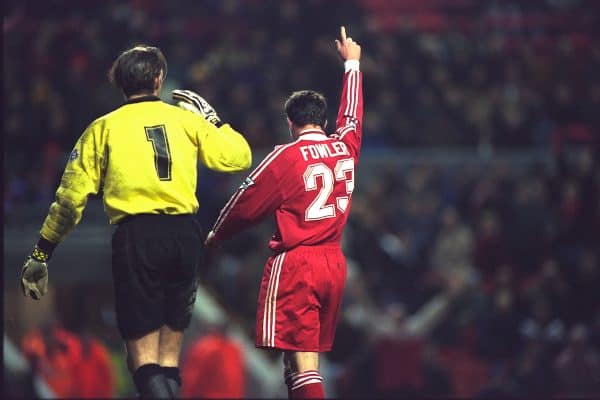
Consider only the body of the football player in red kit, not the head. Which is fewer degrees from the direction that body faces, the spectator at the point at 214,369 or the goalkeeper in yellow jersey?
the spectator

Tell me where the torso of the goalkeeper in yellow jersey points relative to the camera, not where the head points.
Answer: away from the camera

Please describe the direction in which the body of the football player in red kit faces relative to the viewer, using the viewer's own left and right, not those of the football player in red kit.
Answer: facing away from the viewer and to the left of the viewer

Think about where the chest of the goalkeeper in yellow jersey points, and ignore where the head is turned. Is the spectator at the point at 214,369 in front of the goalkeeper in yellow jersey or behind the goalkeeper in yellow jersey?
in front

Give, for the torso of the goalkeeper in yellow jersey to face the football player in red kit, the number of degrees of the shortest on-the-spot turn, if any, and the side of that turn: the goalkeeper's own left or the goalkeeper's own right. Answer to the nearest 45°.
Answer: approximately 90° to the goalkeeper's own right

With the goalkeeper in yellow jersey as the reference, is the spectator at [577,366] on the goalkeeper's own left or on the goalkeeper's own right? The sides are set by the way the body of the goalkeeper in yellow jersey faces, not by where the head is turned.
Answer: on the goalkeeper's own right

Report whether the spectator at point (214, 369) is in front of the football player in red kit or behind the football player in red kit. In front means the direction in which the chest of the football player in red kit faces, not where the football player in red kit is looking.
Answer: in front

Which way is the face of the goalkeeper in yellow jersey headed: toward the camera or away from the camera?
away from the camera

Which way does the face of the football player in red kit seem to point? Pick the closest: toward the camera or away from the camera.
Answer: away from the camera
